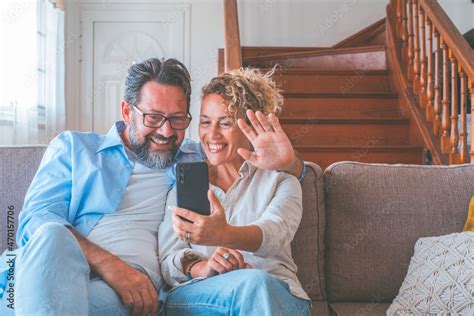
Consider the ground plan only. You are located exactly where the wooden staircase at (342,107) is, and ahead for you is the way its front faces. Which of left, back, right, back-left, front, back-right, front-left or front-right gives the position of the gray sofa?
front

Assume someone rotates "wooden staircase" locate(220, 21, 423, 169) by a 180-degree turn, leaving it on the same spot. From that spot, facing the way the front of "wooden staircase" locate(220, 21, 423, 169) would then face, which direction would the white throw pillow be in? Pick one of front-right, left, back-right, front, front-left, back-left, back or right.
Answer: back

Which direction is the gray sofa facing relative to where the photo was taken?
toward the camera

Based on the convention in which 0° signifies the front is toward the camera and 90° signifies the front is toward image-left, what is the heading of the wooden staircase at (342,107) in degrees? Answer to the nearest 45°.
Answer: approximately 0°

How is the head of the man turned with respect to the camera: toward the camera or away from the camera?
toward the camera

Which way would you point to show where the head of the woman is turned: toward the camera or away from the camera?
toward the camera

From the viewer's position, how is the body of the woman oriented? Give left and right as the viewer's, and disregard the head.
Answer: facing the viewer and to the left of the viewer

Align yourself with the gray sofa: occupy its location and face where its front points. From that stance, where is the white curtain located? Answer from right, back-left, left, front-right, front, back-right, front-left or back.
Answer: back-right

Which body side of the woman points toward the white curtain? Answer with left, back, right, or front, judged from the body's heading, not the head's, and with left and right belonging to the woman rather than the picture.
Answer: right

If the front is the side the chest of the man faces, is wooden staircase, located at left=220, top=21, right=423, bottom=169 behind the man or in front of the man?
behind
